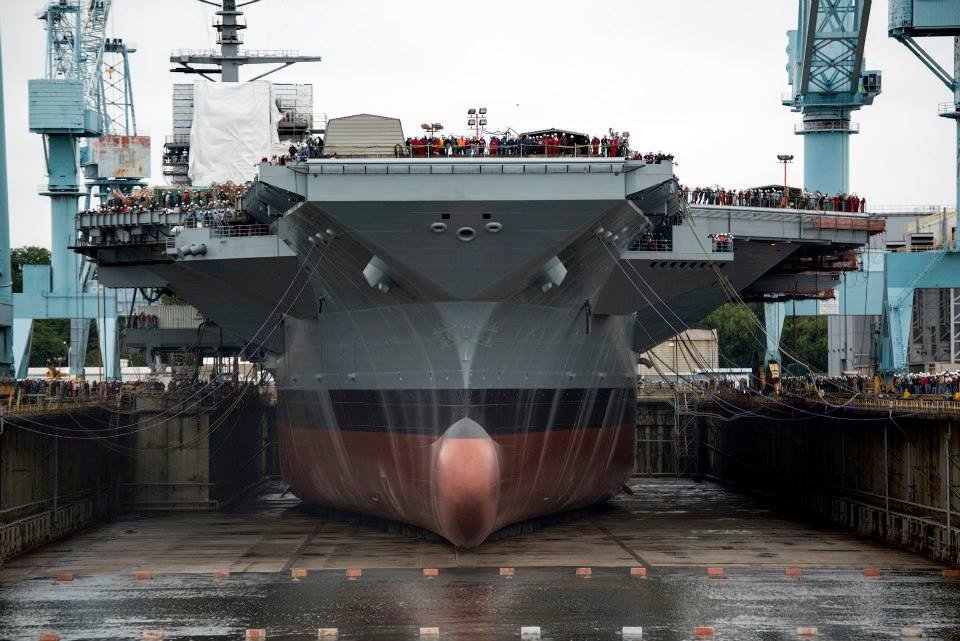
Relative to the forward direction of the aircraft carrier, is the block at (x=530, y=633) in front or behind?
in front

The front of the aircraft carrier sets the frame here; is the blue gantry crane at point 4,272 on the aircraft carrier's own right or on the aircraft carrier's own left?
on the aircraft carrier's own right

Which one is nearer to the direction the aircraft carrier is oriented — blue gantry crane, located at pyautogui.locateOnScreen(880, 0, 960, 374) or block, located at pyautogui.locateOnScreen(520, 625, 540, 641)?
the block

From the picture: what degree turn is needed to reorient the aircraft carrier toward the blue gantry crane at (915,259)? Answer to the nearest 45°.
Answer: approximately 135° to its left

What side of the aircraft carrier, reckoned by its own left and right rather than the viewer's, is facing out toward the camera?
front
